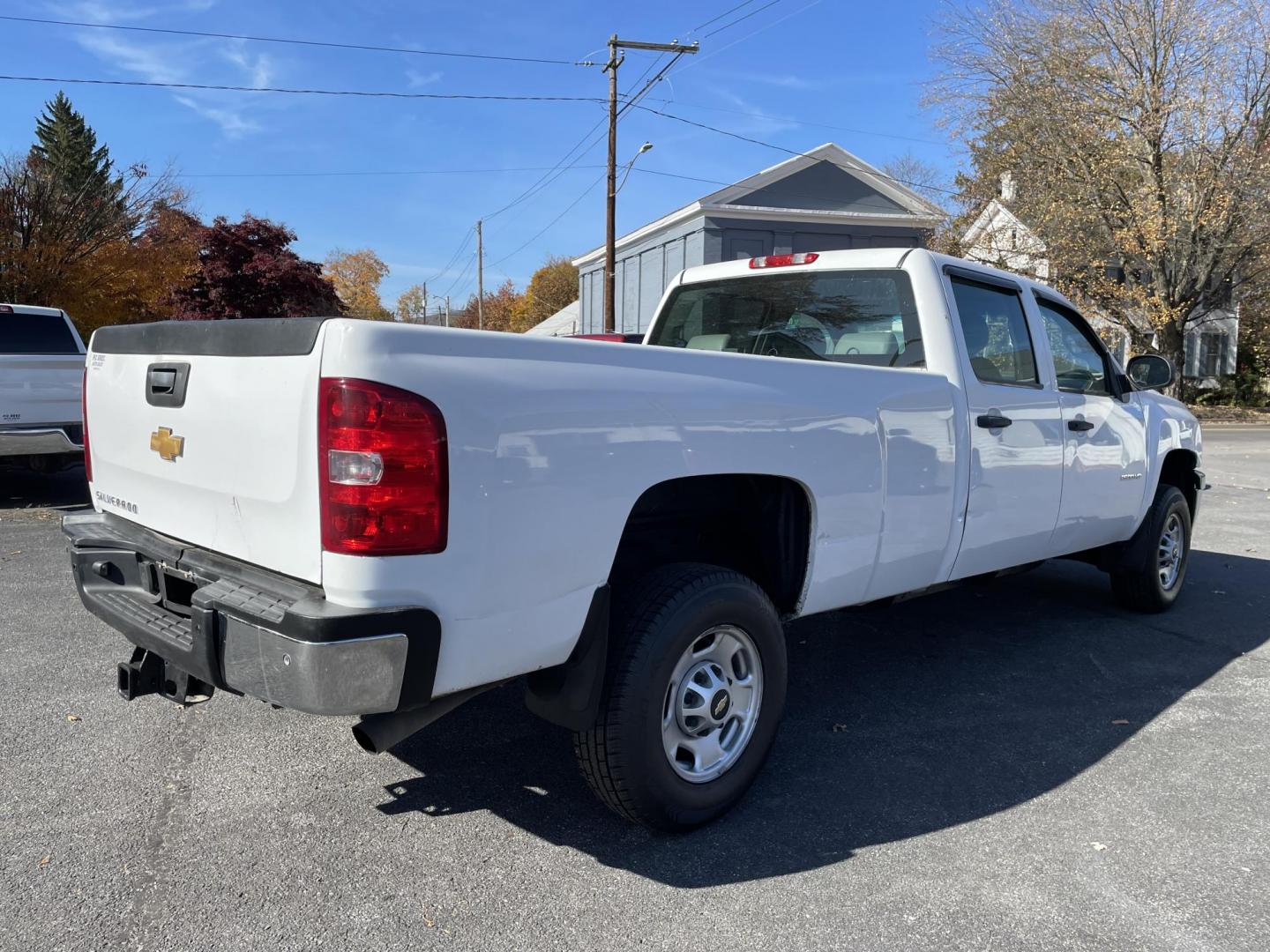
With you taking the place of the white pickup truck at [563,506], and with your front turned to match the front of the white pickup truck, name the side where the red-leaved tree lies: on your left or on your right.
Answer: on your left

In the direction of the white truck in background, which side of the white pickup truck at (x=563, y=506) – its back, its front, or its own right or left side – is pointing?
left

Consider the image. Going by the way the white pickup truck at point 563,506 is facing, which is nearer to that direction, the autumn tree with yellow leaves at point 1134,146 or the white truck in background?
the autumn tree with yellow leaves

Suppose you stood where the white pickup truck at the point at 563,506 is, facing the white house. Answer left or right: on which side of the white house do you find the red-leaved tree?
left

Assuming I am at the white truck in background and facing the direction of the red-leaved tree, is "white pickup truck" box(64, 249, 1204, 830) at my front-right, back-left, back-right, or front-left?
back-right

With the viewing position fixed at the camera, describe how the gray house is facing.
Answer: facing the viewer and to the right of the viewer

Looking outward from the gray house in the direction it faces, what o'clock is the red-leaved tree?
The red-leaved tree is roughly at 4 o'clock from the gray house.

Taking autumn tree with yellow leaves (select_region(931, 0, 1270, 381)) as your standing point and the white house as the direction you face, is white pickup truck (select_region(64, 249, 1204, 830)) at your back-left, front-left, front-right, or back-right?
back-left

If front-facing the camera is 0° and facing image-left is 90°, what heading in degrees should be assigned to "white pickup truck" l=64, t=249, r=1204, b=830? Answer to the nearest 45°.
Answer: approximately 225°

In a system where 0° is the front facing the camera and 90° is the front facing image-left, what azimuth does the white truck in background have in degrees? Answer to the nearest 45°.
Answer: approximately 180°

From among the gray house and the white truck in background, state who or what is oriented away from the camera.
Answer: the white truck in background

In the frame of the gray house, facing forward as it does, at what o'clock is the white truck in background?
The white truck in background is roughly at 2 o'clock from the gray house.

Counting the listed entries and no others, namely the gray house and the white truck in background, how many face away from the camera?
1
